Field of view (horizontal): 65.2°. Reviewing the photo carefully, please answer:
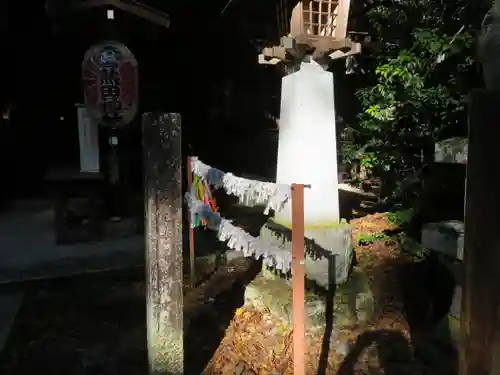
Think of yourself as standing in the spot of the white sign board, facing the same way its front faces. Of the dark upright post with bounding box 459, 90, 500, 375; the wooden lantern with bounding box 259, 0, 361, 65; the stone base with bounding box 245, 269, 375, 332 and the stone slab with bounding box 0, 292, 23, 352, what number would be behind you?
0

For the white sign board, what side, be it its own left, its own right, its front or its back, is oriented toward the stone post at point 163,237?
front

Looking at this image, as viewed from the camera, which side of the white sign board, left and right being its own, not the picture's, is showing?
front

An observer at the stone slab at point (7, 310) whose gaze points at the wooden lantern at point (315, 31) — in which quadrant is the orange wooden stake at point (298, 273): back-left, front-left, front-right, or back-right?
front-right

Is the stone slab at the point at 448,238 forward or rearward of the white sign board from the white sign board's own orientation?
forward

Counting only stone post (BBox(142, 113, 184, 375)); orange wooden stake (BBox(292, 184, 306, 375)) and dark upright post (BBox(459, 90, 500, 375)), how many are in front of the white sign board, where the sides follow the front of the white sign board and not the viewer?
3

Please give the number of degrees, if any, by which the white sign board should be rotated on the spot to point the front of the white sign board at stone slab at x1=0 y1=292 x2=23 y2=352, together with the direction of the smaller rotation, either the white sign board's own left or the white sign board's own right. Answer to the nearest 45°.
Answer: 0° — it already faces it

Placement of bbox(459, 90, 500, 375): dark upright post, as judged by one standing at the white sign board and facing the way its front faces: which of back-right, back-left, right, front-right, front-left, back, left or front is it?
front

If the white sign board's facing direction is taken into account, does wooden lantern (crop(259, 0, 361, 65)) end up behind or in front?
in front

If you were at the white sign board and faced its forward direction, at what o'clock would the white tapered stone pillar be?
The white tapered stone pillar is roughly at 11 o'clock from the white sign board.

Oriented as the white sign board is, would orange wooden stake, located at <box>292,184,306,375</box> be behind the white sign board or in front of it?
in front

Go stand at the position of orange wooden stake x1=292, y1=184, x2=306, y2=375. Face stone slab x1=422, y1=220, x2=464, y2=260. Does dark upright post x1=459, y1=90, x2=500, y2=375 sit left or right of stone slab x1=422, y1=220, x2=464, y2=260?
right

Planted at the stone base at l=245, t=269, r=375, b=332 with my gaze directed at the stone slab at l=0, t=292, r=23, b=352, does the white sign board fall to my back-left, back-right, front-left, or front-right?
front-right

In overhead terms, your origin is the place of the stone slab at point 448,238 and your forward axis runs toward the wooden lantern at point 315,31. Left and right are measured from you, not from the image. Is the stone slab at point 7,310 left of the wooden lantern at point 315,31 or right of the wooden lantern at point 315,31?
left
